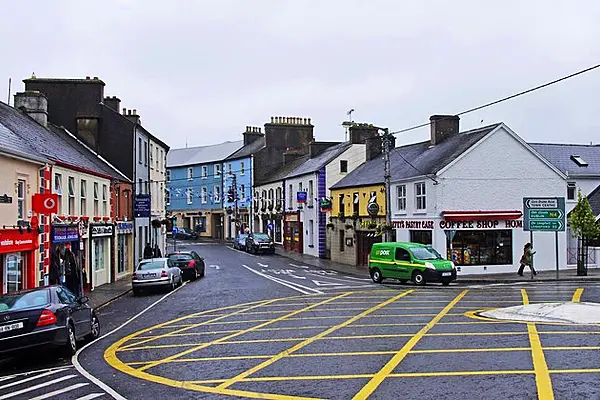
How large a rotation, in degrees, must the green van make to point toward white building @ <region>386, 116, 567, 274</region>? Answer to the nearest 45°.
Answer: approximately 90° to its left

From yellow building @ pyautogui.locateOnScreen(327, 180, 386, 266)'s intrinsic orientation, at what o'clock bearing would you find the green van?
The green van is roughly at 10 o'clock from the yellow building.

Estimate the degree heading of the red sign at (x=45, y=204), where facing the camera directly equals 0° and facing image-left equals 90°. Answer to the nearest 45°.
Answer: approximately 0°

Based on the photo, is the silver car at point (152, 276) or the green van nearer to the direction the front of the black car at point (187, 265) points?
the green van

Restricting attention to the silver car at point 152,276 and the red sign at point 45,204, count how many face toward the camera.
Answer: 1

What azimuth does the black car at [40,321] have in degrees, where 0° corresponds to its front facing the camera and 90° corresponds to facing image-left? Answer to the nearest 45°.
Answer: approximately 225°

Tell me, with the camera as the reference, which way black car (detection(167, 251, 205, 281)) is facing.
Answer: facing away from the viewer and to the right of the viewer

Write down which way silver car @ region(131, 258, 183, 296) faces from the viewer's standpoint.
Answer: facing away from the viewer and to the right of the viewer

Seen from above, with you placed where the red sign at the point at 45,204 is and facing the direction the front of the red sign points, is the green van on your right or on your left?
on your left

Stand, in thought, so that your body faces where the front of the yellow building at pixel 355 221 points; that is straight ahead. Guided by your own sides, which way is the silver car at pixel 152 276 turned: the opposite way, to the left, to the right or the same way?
the opposite way

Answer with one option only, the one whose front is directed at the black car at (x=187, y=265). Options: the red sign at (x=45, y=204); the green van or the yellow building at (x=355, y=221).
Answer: the yellow building
